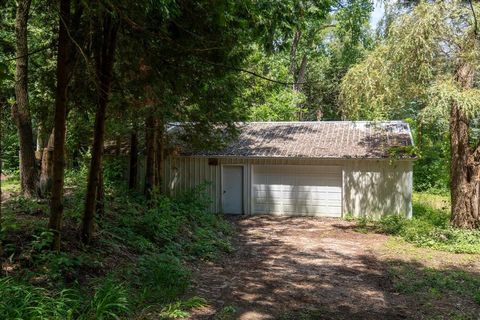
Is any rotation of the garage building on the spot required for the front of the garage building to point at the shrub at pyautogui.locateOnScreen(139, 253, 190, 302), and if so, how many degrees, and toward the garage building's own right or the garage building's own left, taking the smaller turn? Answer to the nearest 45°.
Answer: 0° — it already faces it

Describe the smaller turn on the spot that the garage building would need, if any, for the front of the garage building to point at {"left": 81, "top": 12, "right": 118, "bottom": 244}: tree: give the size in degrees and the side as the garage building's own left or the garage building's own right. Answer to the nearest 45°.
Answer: approximately 45° to the garage building's own right

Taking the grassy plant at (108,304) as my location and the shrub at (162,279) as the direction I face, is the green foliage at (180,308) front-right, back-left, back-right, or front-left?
front-right

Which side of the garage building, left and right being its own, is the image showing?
front

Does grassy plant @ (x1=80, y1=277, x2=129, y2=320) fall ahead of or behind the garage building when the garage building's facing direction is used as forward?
ahead

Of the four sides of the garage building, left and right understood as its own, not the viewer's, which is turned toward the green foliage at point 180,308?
front

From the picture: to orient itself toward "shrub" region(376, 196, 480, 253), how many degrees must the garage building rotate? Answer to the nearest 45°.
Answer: approximately 45° to its left

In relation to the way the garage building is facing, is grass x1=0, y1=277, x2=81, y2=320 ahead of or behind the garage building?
ahead
